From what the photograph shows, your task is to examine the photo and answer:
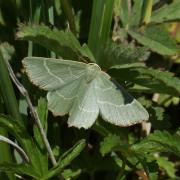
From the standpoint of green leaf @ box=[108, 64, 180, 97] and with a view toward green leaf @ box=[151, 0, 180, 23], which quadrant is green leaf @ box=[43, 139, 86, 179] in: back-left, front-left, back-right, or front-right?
back-left

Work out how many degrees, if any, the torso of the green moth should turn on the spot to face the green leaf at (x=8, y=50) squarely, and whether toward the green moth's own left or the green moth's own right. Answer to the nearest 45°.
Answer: approximately 90° to the green moth's own left

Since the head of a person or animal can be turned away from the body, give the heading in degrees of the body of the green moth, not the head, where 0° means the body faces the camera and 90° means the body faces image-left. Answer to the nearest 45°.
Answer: approximately 225°

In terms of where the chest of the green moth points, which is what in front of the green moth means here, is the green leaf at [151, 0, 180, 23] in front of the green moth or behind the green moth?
in front

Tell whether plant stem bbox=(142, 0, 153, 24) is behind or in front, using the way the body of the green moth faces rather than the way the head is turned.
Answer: in front
